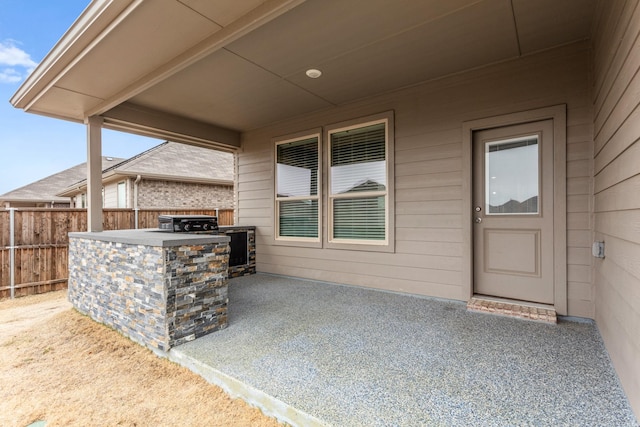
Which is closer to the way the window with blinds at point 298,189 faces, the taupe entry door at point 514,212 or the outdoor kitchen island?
the outdoor kitchen island

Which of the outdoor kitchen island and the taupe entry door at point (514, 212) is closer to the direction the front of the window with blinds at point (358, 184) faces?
the outdoor kitchen island

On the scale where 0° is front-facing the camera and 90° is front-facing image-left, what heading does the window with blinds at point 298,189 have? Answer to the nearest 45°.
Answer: approximately 45°

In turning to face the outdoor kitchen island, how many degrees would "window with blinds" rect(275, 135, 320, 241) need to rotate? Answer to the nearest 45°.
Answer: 0° — it already faces it

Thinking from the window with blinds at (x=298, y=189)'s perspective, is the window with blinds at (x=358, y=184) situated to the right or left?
on its left

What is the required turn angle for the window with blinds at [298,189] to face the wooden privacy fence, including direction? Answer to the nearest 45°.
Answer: approximately 45° to its right

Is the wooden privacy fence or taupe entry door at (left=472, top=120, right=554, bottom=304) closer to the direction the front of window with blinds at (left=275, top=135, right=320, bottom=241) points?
the wooden privacy fence

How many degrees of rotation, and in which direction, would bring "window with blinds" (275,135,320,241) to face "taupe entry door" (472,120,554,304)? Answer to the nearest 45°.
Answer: approximately 90° to its left

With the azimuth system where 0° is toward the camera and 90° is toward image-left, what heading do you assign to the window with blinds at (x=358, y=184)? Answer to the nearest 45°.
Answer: approximately 45°

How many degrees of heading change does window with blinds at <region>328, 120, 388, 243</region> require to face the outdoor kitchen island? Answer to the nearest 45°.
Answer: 0° — it already faces it
